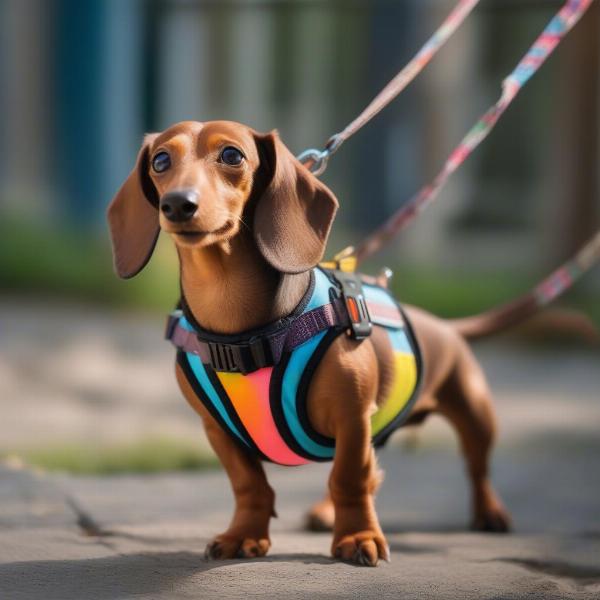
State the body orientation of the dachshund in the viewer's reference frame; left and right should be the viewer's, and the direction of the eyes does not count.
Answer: facing the viewer and to the left of the viewer
